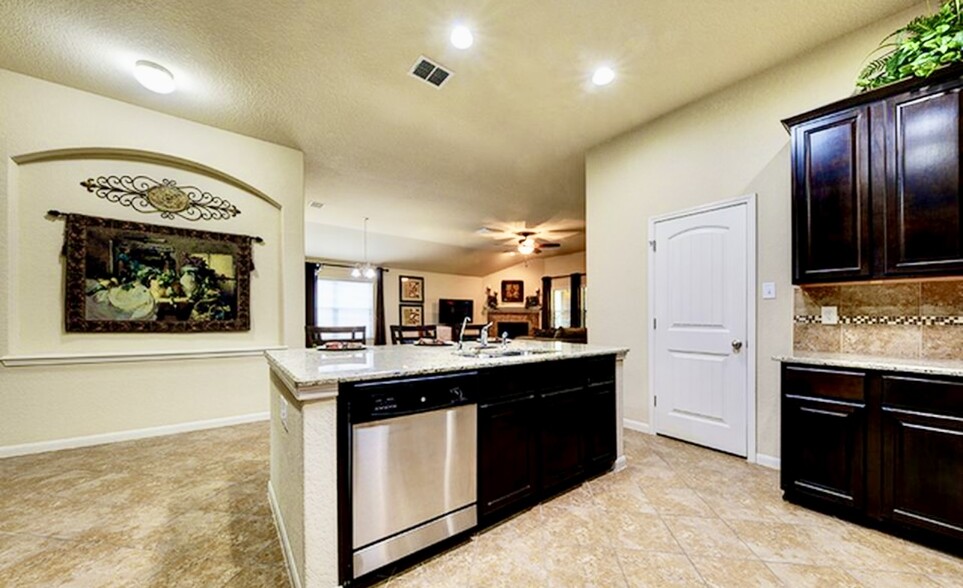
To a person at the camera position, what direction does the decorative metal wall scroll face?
facing the viewer and to the right of the viewer

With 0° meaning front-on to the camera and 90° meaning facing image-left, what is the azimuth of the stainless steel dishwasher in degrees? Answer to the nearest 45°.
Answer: approximately 315°

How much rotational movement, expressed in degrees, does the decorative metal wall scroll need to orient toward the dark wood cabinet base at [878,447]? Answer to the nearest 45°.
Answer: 0° — it already faces it

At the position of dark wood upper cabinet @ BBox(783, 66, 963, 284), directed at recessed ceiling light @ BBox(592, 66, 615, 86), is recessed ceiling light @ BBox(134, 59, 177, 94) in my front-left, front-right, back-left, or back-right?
front-left

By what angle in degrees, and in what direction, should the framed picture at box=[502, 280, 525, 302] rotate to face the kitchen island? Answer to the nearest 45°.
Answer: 0° — it already faces it

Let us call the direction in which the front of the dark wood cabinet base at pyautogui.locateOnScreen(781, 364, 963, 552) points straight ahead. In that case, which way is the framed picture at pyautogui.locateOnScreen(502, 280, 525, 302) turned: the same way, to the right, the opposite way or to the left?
to the left

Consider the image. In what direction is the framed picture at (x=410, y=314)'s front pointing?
toward the camera

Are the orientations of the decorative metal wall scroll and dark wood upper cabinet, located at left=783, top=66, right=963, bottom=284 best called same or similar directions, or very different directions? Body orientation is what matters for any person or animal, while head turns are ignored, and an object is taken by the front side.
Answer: very different directions

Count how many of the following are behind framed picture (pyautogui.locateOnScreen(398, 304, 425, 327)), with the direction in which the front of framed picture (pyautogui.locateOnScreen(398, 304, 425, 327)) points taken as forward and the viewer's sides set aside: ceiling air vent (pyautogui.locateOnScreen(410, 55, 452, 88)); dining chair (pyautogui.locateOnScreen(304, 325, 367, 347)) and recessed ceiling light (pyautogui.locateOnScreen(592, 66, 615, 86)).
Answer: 0

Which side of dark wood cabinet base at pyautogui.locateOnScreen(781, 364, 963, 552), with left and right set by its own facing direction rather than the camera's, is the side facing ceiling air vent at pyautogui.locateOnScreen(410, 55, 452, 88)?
front

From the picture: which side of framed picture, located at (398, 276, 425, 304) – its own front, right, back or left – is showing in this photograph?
front
